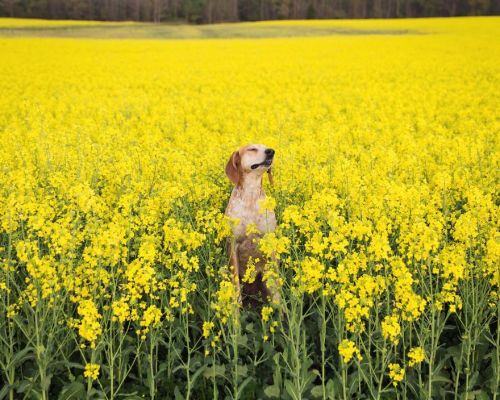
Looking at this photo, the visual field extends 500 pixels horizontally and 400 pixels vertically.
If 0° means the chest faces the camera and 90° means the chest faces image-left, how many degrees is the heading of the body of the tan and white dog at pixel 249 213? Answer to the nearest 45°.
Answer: approximately 315°
